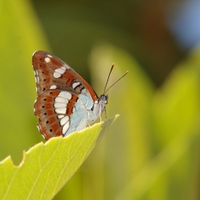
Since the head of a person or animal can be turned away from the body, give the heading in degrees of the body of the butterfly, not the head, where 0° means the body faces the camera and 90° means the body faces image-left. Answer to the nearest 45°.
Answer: approximately 270°
